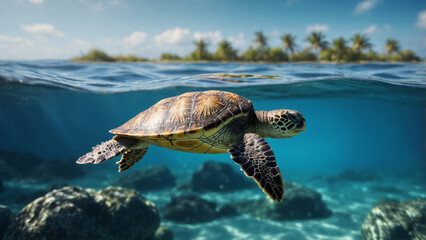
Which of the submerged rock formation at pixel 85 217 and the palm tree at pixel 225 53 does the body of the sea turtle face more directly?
the palm tree

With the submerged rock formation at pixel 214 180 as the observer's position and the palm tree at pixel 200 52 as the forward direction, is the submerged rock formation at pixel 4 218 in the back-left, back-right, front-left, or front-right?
back-left

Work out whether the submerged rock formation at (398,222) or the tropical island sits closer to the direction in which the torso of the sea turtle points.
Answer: the submerged rock formation

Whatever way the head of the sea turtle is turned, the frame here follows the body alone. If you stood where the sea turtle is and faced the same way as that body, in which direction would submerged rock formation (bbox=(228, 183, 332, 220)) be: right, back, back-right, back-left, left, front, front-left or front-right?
front-left

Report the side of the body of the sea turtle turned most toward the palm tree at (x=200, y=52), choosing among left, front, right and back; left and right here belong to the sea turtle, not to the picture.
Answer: left

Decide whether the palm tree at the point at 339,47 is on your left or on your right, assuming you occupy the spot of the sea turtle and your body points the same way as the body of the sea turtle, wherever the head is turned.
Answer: on your left

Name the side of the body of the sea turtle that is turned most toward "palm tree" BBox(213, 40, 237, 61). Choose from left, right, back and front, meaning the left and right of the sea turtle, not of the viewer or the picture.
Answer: left

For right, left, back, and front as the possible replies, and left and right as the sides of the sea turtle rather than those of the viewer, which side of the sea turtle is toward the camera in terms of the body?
right

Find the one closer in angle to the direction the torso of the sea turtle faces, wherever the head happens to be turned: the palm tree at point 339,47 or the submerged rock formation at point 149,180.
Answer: the palm tree
